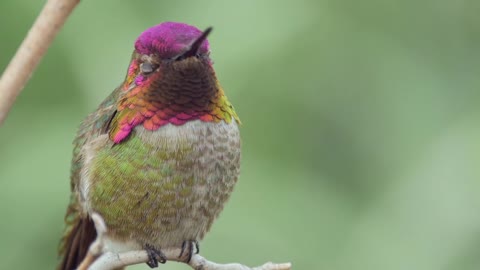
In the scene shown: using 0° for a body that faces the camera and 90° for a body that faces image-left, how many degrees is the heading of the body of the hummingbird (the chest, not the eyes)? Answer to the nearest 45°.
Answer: approximately 315°
